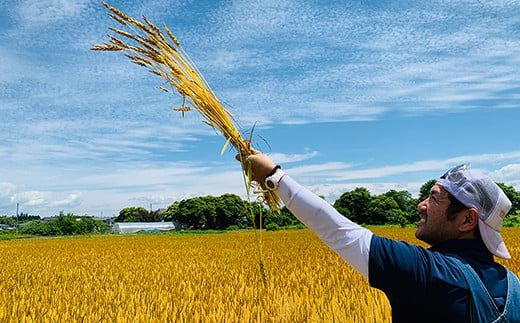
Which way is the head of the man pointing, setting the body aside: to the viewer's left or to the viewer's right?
to the viewer's left

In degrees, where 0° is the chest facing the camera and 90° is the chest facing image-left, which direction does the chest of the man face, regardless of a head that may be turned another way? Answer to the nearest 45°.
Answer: approximately 135°
